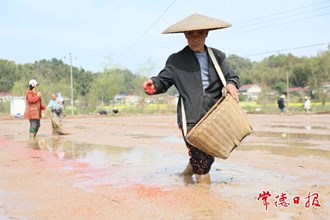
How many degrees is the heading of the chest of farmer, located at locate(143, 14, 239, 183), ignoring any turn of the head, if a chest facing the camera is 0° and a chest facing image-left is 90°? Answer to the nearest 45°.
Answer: approximately 0°

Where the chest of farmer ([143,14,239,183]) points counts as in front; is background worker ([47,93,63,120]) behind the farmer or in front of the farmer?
behind

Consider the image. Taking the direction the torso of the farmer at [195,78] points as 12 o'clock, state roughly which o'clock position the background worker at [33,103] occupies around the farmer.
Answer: The background worker is roughly at 5 o'clock from the farmer.
